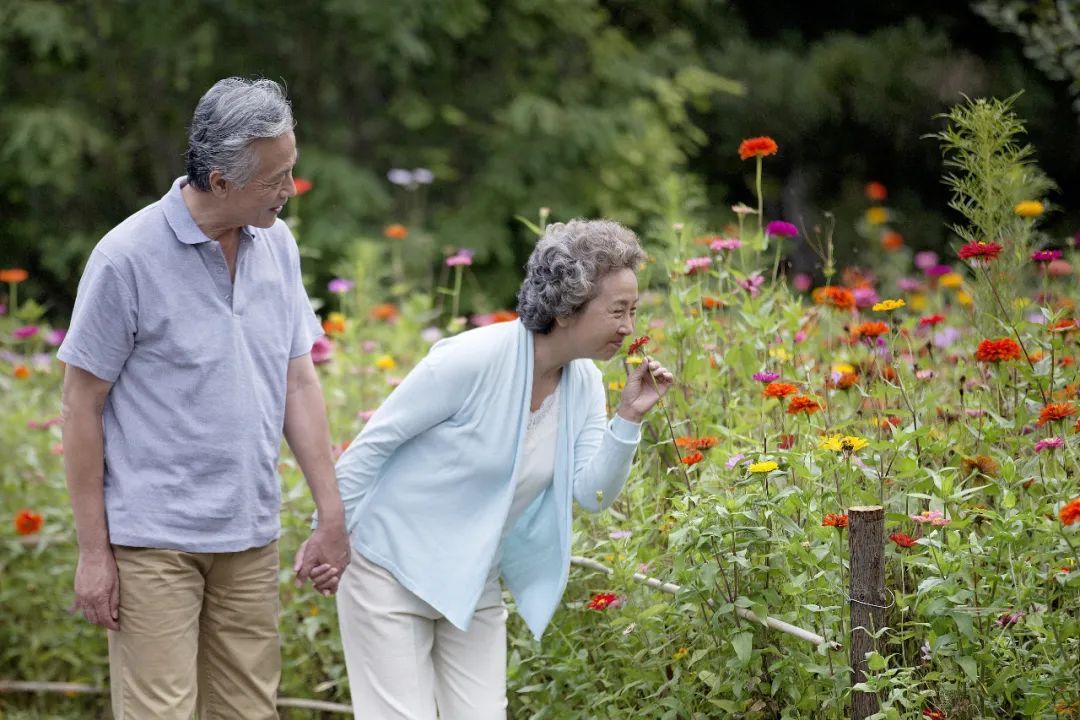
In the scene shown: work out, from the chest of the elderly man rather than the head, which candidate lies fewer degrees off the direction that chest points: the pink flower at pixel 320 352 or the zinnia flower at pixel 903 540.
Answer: the zinnia flower

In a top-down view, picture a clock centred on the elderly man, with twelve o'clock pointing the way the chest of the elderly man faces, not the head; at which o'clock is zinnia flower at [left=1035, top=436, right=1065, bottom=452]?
The zinnia flower is roughly at 9 o'clock from the elderly man.

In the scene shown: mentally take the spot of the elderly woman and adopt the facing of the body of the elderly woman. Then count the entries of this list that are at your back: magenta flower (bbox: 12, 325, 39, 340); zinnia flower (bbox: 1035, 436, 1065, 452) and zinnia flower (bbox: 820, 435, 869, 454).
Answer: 1

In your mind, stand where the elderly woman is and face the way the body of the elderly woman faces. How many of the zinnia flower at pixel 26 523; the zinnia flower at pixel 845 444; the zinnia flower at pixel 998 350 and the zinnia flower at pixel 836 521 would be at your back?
1

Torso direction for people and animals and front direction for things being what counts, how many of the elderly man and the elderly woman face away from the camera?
0

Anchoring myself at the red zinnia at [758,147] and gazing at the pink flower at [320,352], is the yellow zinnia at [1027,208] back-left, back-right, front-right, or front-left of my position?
back-right

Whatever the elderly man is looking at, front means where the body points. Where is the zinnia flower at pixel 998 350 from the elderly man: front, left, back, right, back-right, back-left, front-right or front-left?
front-left

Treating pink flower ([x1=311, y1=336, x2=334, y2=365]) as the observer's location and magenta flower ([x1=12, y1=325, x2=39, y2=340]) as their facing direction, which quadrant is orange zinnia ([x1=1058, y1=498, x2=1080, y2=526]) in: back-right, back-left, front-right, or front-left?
back-left

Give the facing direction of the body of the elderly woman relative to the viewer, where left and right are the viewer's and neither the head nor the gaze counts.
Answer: facing the viewer and to the right of the viewer

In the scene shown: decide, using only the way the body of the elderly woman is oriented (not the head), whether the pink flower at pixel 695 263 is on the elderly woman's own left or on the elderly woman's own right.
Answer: on the elderly woman's own left

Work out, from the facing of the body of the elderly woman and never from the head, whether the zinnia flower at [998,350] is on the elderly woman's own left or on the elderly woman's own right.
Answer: on the elderly woman's own left
